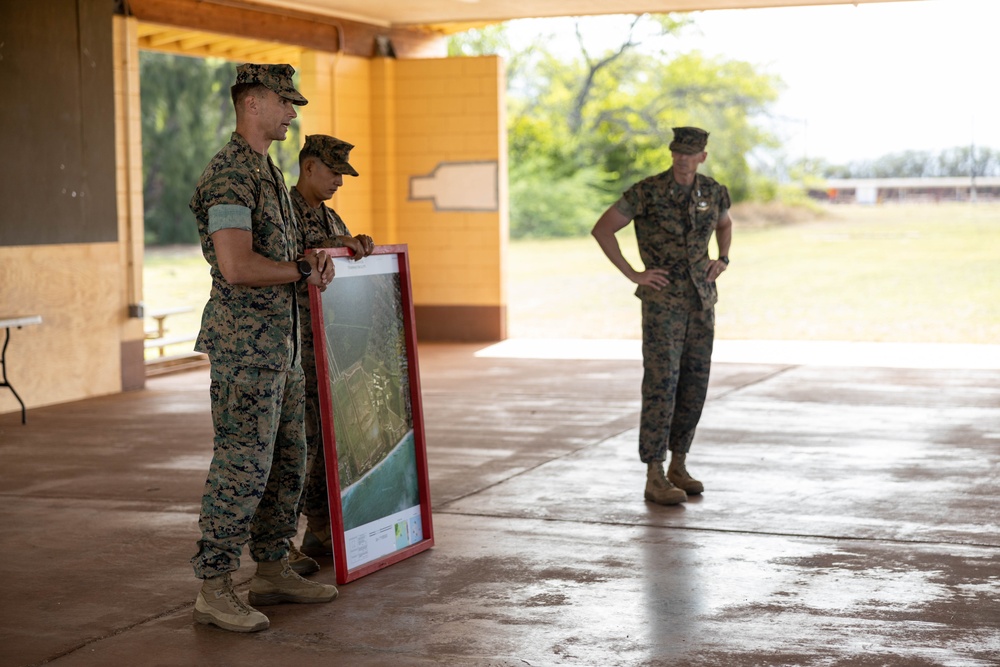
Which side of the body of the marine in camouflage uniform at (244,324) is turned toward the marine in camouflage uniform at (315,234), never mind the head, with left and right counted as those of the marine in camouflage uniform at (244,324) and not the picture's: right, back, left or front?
left

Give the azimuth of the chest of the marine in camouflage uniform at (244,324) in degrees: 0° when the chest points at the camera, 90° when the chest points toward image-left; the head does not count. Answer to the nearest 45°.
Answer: approximately 270°

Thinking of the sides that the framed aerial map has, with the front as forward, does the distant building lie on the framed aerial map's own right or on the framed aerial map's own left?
on the framed aerial map's own left

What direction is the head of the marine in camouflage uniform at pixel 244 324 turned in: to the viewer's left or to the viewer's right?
to the viewer's right

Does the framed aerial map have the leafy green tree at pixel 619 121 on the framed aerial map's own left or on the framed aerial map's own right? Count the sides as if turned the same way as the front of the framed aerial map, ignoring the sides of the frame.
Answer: on the framed aerial map's own left
